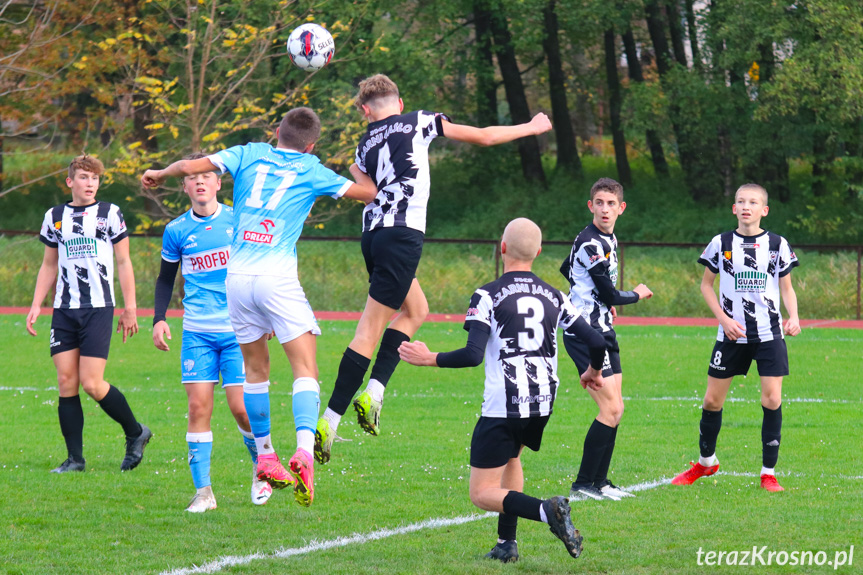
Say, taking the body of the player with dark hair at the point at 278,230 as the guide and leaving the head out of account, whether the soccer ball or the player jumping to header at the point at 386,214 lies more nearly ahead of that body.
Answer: the soccer ball

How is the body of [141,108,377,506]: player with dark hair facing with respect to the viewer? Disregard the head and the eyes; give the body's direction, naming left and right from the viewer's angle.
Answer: facing away from the viewer

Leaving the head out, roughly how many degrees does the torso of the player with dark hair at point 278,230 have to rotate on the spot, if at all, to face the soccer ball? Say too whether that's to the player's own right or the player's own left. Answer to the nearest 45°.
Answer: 0° — they already face it

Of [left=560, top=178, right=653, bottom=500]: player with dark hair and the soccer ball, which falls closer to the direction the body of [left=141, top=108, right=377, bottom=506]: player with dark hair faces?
the soccer ball

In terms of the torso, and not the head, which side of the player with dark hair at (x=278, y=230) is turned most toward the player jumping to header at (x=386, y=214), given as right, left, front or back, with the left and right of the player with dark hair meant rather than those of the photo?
right

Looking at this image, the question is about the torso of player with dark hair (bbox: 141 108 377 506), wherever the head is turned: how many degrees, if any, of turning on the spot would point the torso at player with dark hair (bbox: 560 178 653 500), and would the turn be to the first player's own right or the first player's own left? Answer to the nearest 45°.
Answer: approximately 45° to the first player's own right
